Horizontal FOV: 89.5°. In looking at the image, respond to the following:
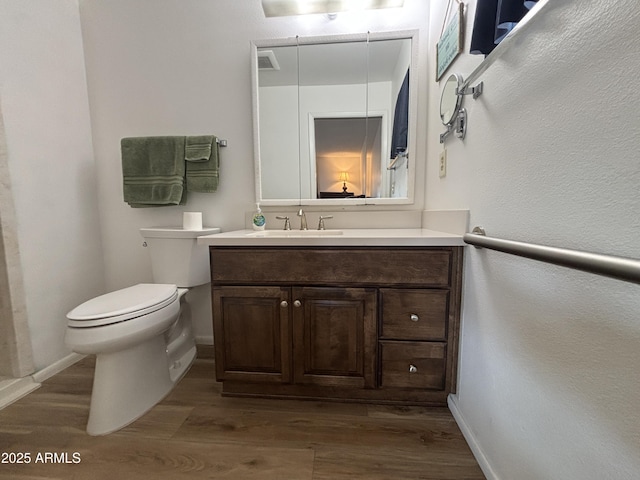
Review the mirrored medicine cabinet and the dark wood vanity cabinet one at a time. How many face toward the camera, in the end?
2

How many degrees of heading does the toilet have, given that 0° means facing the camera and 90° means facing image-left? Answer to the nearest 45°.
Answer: approximately 45°

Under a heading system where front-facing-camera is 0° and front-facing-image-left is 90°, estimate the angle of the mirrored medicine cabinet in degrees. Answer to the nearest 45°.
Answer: approximately 0°

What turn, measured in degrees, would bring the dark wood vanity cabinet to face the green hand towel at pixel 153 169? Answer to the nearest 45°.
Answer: approximately 135° to its right

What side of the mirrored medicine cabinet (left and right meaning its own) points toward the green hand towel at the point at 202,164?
right

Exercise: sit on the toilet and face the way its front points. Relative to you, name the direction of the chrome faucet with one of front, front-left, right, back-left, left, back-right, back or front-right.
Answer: back-left

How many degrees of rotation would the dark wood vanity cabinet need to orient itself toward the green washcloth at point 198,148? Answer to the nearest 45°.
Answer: approximately 135° to its right
